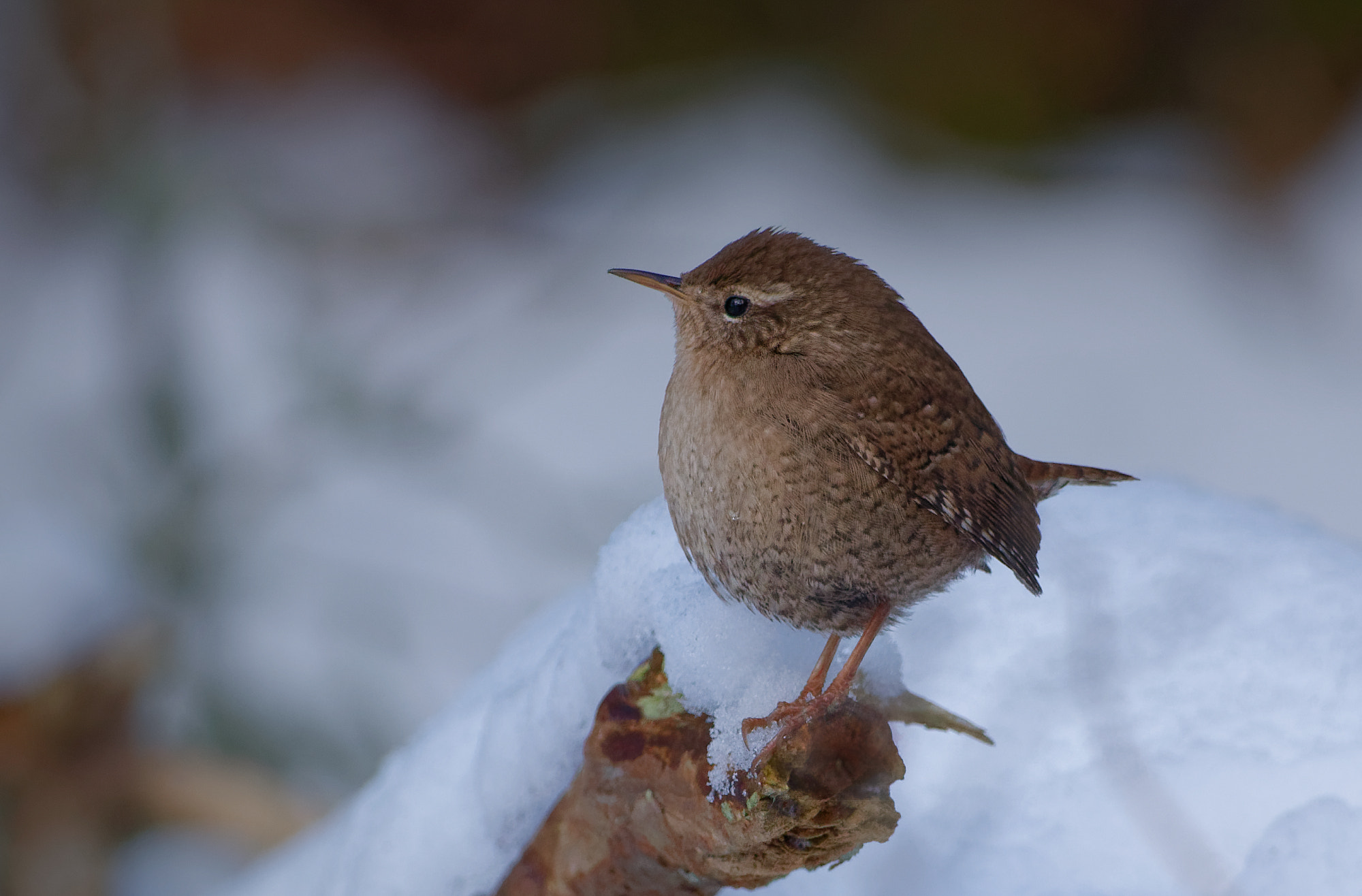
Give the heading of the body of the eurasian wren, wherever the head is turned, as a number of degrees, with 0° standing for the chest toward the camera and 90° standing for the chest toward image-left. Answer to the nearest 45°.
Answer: approximately 90°
